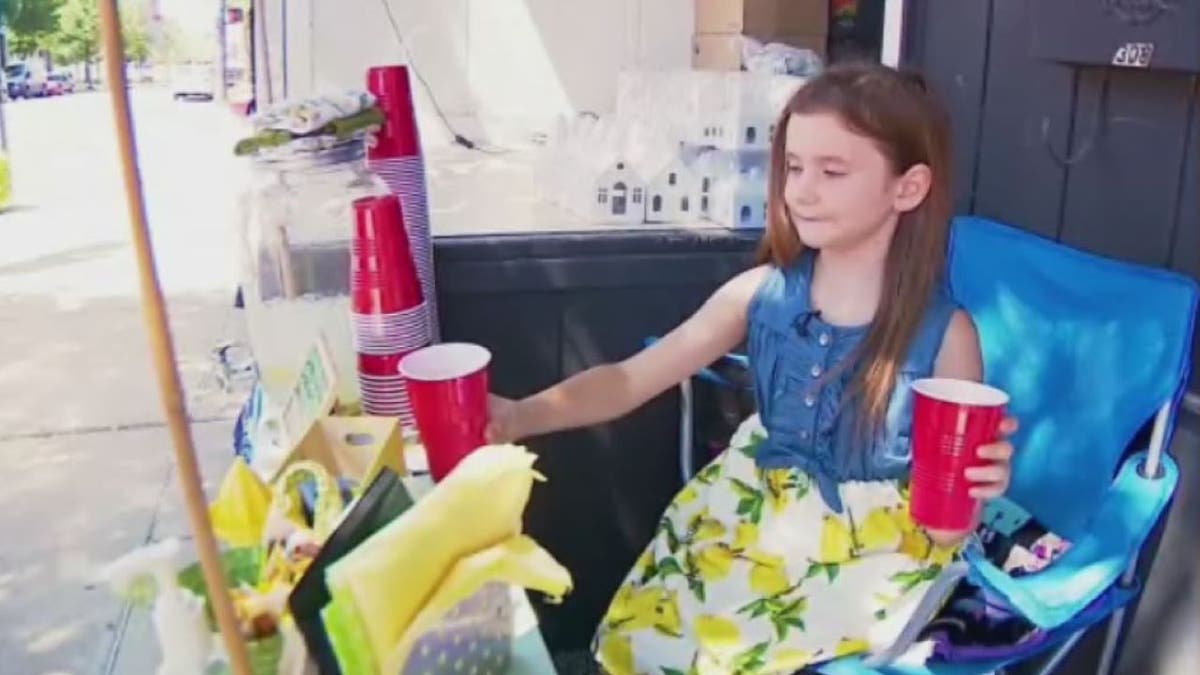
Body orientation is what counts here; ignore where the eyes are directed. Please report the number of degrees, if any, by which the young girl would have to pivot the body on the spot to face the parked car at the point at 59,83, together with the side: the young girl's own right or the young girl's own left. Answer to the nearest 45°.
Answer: approximately 90° to the young girl's own right

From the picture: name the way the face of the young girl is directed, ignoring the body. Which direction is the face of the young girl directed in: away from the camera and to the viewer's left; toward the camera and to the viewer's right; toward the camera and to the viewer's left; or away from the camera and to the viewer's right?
toward the camera and to the viewer's left

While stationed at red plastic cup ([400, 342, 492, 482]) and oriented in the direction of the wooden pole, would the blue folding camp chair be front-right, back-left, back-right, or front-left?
back-left

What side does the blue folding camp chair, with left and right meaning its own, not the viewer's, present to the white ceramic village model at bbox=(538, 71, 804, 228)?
right

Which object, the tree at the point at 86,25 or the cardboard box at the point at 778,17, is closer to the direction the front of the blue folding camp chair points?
the tree

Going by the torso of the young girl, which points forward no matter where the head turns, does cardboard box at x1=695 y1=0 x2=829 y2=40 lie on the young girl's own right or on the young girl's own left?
on the young girl's own right

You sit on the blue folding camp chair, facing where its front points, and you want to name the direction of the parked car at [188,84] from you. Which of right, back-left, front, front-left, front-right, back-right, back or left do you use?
right

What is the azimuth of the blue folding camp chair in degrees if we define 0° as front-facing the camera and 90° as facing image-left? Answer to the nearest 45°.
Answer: approximately 45°

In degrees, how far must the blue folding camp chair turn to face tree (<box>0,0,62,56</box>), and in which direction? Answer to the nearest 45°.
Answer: approximately 90° to its right

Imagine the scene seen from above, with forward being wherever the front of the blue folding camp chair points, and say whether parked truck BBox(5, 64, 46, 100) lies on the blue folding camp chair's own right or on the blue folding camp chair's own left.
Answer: on the blue folding camp chair's own right

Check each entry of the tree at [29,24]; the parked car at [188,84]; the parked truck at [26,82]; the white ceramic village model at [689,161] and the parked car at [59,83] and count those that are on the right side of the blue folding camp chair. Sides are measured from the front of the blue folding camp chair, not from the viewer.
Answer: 5

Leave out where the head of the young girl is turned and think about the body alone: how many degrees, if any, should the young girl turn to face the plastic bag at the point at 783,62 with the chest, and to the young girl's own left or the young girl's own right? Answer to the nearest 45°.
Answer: approximately 135° to the young girl's own right

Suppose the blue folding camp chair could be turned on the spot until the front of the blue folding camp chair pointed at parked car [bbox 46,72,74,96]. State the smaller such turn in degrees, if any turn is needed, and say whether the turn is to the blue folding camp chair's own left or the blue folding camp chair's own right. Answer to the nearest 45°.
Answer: approximately 90° to the blue folding camp chair's own right

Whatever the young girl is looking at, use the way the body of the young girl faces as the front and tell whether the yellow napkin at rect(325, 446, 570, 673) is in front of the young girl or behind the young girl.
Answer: in front
